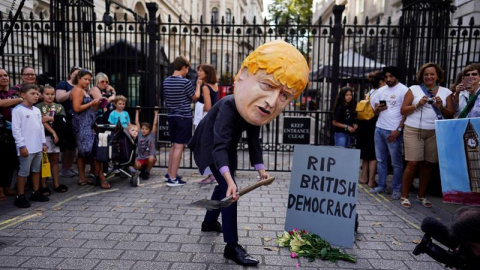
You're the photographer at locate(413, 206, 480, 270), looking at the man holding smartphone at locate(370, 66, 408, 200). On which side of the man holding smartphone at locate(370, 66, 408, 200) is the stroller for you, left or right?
left

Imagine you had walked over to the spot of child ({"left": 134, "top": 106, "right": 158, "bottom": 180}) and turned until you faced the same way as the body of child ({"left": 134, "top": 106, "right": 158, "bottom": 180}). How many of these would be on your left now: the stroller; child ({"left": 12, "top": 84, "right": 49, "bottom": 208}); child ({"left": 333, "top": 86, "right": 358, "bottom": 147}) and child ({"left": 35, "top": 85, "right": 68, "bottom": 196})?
1

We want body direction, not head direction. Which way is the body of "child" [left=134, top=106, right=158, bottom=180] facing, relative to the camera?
toward the camera

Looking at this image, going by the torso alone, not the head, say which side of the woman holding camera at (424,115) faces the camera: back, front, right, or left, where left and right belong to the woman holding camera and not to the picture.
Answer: front

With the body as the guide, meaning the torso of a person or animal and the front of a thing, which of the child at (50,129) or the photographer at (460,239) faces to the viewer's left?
the photographer

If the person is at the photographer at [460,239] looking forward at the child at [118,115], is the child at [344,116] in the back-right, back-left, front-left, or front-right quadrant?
front-right

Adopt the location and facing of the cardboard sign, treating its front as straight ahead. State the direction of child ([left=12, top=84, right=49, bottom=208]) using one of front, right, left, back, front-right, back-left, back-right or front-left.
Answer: right

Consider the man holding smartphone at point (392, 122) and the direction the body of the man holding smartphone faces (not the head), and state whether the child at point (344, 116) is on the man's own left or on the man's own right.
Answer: on the man's own right

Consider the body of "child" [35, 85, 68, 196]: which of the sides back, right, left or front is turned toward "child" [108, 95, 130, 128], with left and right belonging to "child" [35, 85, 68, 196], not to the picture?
left

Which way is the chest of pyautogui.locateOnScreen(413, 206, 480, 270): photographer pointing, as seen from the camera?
to the viewer's left

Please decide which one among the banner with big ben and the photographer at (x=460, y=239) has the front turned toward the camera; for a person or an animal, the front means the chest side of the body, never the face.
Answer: the banner with big ben

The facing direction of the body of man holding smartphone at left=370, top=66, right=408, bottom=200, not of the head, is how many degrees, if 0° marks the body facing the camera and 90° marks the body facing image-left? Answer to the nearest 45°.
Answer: approximately 45°
